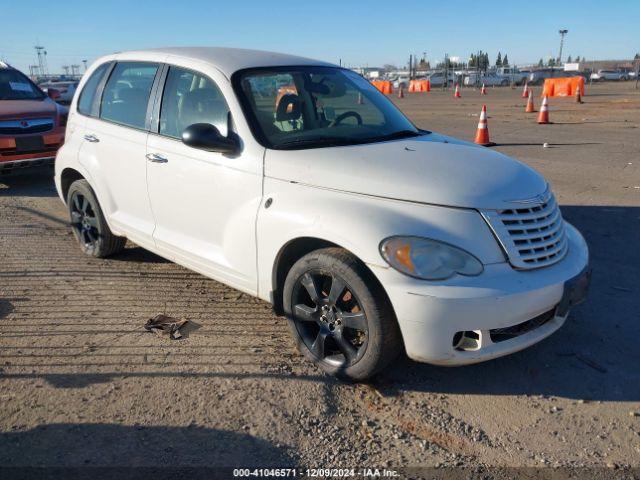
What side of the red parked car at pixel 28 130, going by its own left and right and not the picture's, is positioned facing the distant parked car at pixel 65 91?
back

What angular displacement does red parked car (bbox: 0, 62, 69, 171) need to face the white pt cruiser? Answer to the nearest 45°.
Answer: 0° — it already faces it

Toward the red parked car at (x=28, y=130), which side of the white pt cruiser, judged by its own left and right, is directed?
back

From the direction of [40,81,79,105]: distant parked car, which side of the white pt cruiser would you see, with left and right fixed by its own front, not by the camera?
back

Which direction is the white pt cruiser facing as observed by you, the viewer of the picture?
facing the viewer and to the right of the viewer

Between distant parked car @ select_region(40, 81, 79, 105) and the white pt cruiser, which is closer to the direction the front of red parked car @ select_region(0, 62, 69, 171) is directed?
the white pt cruiser

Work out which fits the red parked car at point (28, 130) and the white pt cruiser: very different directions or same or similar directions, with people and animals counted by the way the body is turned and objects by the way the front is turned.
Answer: same or similar directions

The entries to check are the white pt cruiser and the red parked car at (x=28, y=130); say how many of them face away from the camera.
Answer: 0

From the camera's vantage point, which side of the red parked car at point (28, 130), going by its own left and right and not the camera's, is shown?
front
